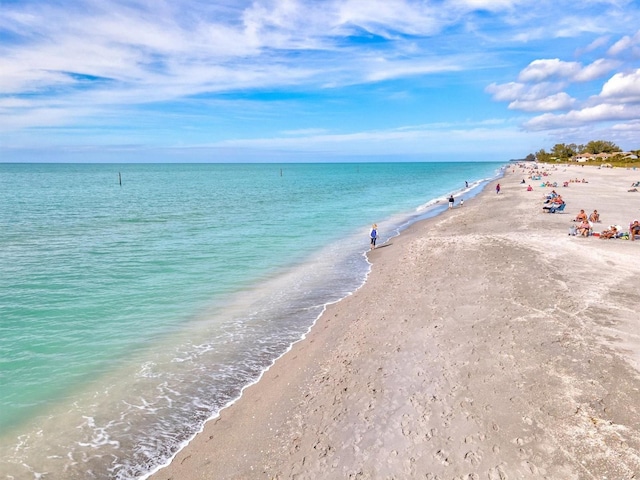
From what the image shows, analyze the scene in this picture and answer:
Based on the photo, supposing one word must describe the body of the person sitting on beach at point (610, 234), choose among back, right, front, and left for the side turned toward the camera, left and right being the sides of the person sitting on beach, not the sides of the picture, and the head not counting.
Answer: left

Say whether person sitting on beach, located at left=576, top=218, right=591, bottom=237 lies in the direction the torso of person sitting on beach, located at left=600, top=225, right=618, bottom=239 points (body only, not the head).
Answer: yes

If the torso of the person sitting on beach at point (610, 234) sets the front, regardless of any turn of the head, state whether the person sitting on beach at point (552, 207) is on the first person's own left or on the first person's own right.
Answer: on the first person's own right

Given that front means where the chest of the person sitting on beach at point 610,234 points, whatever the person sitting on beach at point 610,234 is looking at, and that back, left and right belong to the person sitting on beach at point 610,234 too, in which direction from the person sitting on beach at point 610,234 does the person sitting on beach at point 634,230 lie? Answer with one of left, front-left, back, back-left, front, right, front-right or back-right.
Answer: back
